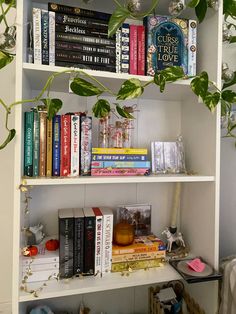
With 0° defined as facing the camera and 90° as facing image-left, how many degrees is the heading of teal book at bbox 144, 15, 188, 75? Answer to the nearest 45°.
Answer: approximately 0°
